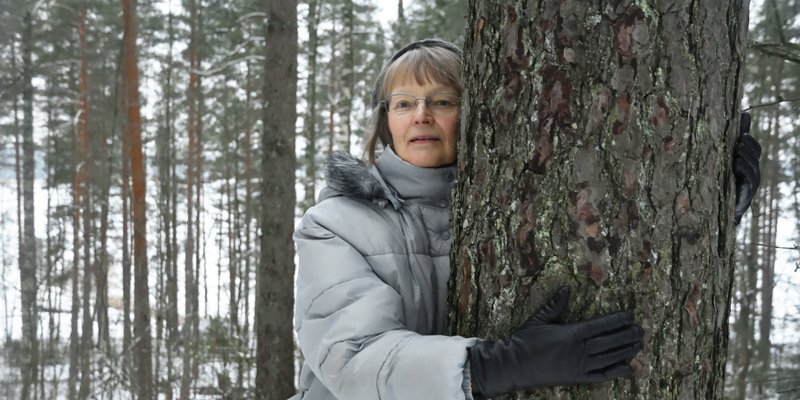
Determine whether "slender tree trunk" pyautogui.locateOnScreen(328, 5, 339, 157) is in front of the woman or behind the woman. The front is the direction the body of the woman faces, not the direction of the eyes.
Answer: behind

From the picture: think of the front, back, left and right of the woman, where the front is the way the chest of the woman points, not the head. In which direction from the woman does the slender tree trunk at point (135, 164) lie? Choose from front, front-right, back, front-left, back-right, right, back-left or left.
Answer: back

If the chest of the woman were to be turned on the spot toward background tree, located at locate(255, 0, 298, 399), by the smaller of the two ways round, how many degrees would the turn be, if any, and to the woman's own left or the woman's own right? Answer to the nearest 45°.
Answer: approximately 180°

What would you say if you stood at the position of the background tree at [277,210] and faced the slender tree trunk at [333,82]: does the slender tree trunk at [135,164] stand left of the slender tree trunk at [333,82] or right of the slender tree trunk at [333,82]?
left

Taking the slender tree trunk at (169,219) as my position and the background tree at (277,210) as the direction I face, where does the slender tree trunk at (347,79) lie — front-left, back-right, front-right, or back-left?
front-left

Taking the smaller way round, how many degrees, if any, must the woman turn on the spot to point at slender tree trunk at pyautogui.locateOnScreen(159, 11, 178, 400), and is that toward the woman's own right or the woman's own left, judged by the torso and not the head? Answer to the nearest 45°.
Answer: approximately 180°

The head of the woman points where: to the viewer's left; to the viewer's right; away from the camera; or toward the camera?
toward the camera

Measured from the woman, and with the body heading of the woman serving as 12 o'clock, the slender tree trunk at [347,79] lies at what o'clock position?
The slender tree trunk is roughly at 7 o'clock from the woman.
